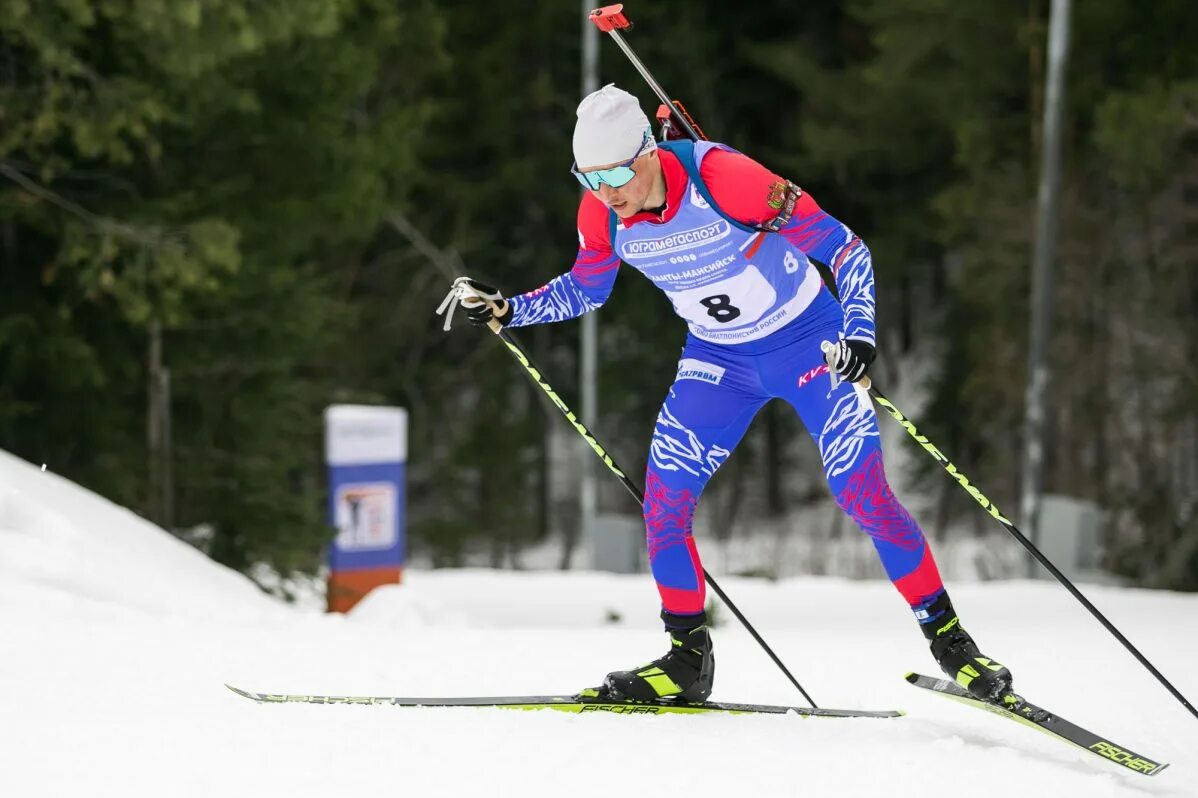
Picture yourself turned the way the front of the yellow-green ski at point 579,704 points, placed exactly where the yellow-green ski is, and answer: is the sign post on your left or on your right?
on your right

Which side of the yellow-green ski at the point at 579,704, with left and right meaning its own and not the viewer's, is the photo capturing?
left

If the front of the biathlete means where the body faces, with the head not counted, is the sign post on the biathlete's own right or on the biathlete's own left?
on the biathlete's own right

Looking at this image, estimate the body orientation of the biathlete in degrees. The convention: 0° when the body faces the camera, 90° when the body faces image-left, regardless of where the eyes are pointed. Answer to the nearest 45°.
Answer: approximately 45°
